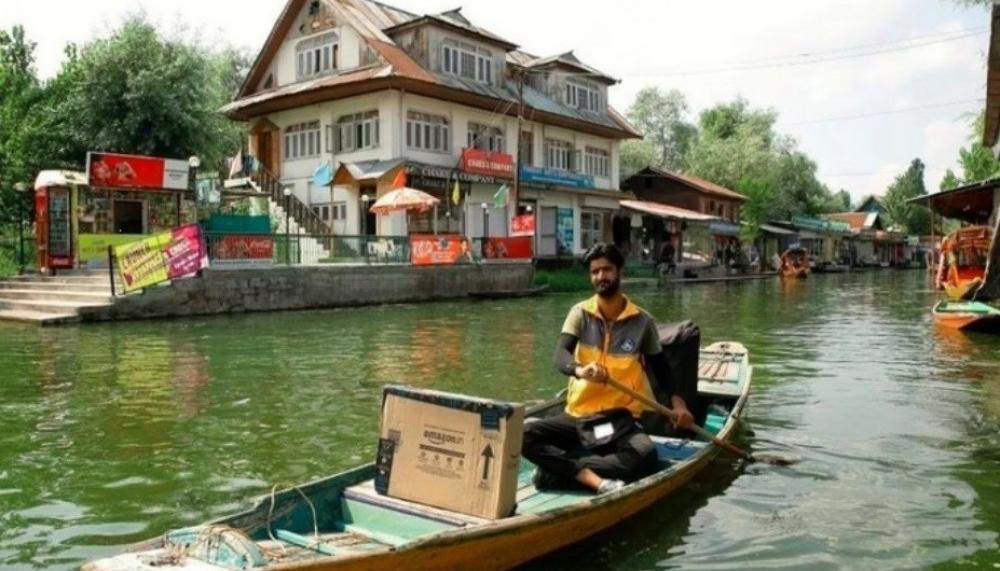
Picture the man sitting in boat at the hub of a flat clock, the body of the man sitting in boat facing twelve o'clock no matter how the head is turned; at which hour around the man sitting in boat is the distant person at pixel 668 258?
The distant person is roughly at 6 o'clock from the man sitting in boat.

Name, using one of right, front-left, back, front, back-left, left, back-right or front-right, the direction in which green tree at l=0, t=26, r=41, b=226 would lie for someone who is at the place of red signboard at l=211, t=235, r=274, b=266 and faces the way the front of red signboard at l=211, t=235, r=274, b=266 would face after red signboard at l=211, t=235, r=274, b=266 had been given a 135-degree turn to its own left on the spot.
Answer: left

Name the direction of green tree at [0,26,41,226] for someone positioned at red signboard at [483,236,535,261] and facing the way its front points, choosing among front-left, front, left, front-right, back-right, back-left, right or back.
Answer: right

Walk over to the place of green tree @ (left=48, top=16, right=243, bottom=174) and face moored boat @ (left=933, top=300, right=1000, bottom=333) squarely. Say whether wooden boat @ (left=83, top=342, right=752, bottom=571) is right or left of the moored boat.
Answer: right

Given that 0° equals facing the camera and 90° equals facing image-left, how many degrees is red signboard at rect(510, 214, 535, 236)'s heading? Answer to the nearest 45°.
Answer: approximately 0°

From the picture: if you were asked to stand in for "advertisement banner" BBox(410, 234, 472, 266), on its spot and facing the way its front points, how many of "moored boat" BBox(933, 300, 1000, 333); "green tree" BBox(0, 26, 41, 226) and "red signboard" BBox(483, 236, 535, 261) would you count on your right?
1

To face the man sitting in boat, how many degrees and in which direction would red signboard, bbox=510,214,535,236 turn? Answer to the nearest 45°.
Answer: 0° — it already faces them

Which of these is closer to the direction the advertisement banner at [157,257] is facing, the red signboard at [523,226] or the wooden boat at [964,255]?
the wooden boat
